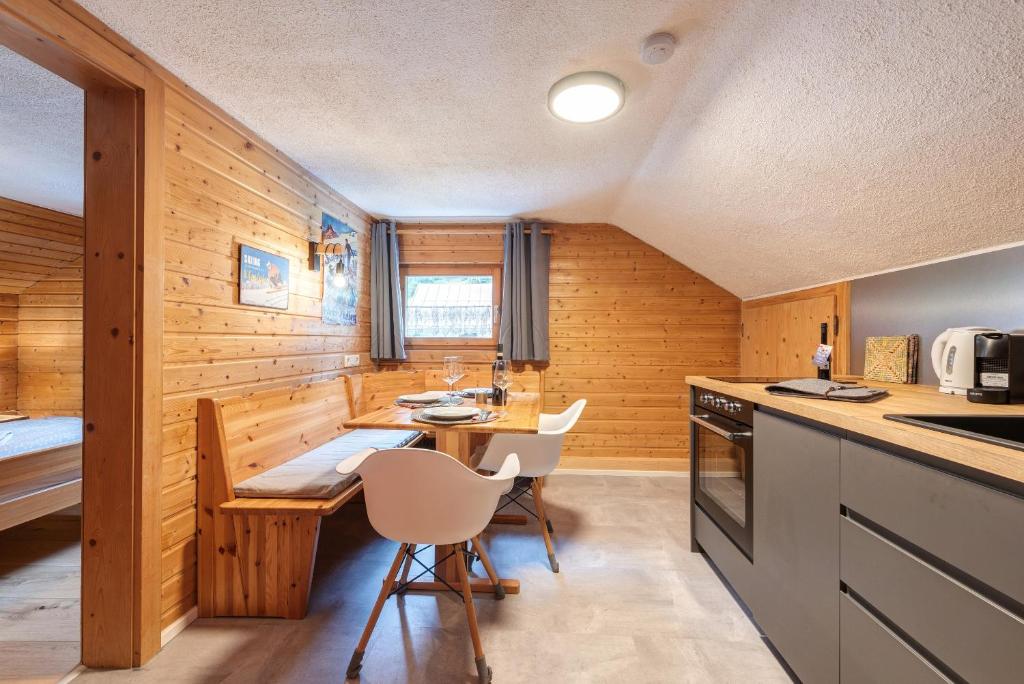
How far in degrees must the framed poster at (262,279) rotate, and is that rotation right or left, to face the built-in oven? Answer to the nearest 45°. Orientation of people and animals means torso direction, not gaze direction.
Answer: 0° — it already faces it

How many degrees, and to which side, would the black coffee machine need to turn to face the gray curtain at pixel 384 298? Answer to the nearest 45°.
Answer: approximately 45° to its right

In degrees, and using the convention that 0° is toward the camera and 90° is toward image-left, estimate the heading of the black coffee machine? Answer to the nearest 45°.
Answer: approximately 45°

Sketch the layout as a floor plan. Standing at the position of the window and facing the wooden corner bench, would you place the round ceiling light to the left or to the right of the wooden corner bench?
left

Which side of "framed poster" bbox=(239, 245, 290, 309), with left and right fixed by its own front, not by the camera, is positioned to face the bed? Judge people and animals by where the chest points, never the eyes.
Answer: back

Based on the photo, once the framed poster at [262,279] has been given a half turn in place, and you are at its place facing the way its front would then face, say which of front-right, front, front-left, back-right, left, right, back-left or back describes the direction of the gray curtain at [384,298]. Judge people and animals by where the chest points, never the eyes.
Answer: right

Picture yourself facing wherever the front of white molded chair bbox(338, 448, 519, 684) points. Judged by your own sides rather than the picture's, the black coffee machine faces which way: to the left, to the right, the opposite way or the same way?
to the left

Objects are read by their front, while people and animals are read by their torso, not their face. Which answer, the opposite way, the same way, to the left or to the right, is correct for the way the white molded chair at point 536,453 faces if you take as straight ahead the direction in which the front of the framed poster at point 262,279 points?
the opposite way

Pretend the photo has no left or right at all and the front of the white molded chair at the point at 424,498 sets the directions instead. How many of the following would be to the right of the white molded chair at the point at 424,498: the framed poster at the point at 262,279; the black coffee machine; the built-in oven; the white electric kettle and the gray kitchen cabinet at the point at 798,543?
4

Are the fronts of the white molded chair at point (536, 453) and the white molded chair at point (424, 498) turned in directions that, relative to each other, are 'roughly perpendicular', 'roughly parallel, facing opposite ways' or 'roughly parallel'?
roughly perpendicular

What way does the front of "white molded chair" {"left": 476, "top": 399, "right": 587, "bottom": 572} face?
to the viewer's left

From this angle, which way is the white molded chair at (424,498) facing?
away from the camera

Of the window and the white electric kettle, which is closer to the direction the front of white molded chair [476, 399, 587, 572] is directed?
the window
